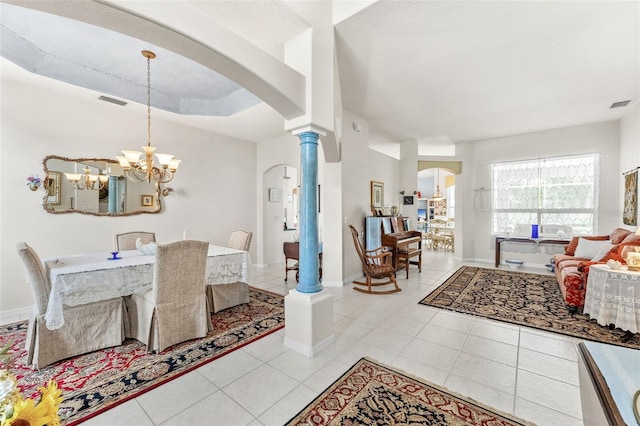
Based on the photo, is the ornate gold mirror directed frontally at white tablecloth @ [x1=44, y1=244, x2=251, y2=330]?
yes

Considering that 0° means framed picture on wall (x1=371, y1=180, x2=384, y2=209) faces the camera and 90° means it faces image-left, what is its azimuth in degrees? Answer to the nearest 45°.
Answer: approximately 315°

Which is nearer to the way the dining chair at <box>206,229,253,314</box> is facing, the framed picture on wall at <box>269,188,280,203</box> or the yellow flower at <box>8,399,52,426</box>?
the yellow flower

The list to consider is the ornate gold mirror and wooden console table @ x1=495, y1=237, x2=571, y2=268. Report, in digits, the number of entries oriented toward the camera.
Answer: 2

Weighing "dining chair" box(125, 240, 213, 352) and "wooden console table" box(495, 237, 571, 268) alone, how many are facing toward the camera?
1

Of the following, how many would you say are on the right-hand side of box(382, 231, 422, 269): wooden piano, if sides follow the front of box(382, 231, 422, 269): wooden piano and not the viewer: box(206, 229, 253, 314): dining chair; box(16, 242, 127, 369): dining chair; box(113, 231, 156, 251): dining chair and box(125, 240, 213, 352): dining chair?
4

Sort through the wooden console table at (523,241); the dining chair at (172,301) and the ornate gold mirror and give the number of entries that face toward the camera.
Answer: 2
